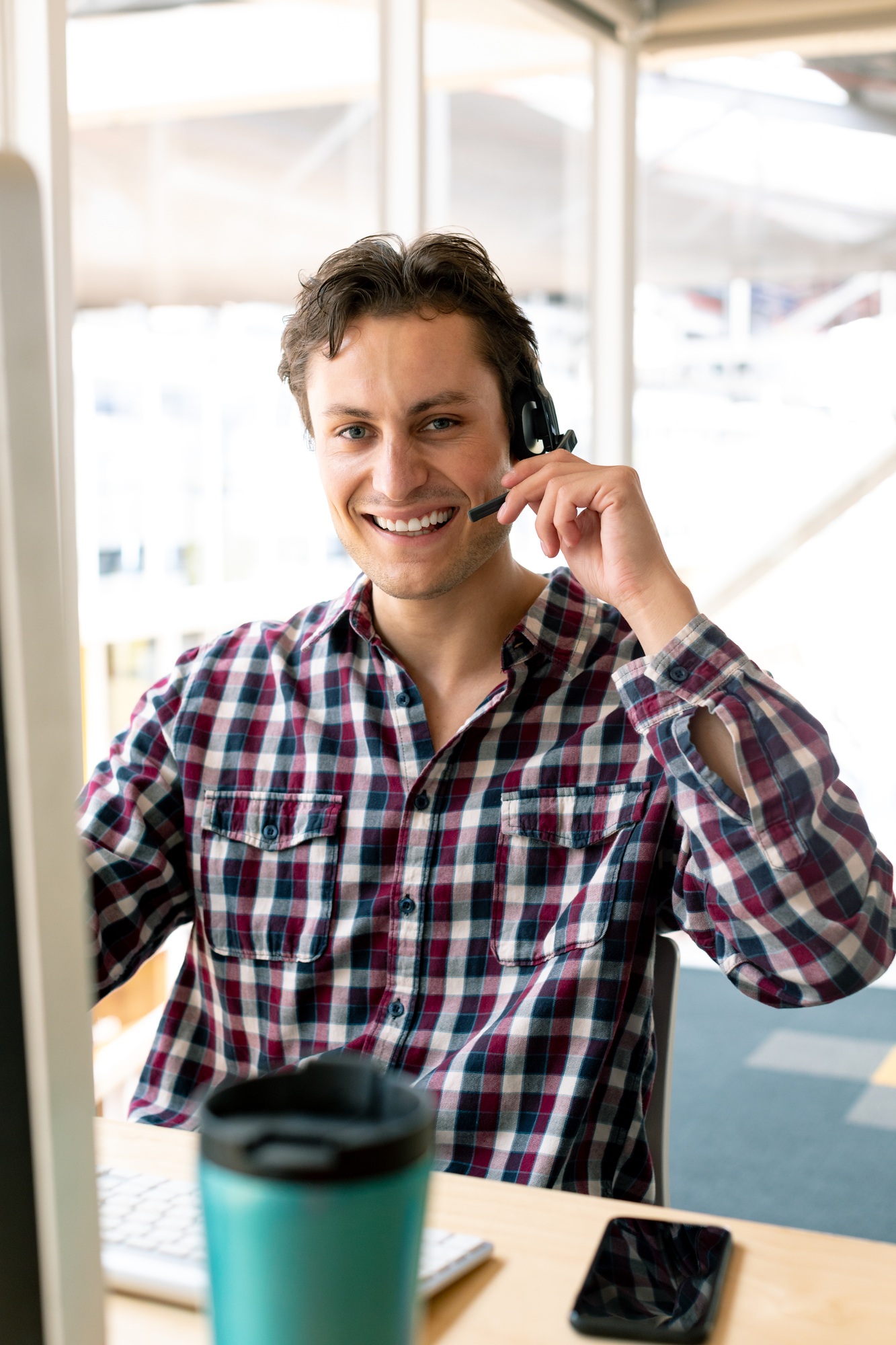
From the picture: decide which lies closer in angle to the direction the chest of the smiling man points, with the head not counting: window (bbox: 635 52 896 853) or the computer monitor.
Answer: the computer monitor

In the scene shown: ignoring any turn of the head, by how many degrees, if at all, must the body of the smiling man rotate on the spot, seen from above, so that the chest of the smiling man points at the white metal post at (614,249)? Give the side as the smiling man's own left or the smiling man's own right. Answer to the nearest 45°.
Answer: approximately 180°

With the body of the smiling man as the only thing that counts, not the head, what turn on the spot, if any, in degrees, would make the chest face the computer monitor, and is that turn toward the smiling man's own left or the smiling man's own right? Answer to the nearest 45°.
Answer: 0° — they already face it

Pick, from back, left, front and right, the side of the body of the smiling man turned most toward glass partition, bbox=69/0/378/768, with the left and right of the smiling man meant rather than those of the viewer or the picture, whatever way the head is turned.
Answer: back

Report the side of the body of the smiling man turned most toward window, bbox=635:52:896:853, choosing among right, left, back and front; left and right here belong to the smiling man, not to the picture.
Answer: back

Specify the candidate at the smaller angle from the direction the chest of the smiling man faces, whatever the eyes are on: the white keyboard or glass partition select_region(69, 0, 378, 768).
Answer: the white keyboard

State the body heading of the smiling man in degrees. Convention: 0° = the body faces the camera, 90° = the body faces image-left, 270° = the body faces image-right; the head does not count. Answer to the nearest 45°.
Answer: approximately 0°

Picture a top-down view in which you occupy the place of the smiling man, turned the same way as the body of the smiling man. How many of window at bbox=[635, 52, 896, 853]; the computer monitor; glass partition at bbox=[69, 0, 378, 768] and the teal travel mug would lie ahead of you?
2

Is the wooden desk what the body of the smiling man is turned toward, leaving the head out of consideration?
yes
